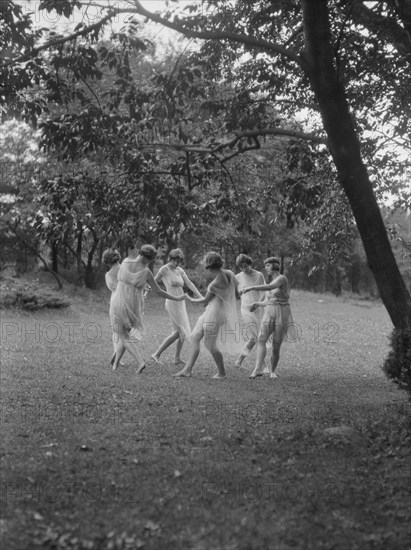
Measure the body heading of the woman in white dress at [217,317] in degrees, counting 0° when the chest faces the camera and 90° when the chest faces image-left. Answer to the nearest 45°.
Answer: approximately 135°

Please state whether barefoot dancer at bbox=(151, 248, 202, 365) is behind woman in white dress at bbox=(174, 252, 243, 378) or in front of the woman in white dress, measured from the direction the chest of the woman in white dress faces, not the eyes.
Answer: in front

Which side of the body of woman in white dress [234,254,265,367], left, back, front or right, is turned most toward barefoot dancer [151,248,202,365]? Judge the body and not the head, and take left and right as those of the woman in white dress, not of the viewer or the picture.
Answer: right

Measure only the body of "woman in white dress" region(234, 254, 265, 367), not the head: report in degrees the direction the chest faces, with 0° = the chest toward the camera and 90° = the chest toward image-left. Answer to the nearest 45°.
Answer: approximately 0°

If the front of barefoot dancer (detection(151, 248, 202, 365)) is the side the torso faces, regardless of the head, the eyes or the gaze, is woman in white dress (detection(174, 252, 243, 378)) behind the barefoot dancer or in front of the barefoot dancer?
in front

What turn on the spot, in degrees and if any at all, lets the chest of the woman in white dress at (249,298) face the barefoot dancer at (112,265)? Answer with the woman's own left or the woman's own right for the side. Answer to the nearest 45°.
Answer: approximately 90° to the woman's own right

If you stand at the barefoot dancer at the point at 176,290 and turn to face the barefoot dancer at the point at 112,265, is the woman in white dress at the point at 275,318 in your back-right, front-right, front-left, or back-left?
back-left

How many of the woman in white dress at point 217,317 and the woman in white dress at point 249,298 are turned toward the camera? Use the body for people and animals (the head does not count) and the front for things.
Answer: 1

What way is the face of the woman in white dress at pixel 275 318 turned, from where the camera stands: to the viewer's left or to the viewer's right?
to the viewer's left
